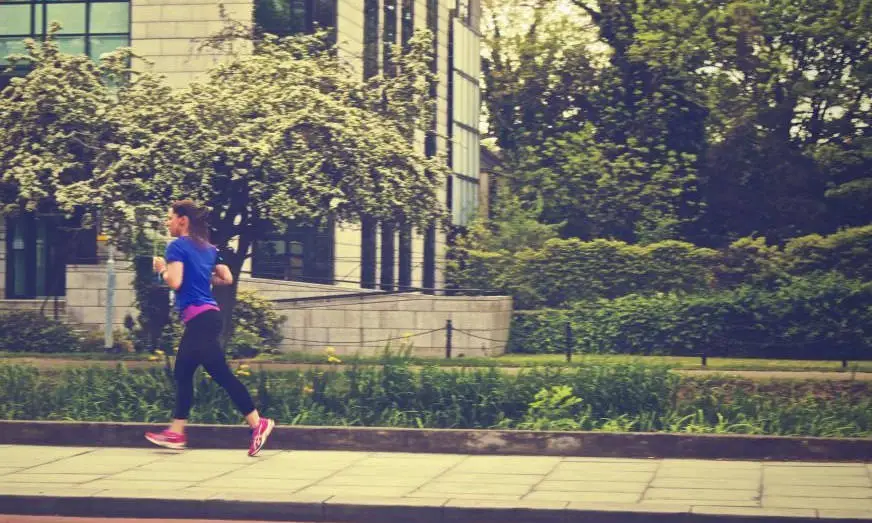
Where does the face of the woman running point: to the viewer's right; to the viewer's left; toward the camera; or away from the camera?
to the viewer's left

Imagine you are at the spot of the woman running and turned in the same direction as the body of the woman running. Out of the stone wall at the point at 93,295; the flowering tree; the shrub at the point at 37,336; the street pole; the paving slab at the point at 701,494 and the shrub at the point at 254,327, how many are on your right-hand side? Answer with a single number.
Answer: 5

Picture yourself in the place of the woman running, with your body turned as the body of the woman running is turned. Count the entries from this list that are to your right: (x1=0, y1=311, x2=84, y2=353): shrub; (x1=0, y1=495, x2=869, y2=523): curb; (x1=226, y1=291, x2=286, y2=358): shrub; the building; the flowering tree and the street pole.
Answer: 5

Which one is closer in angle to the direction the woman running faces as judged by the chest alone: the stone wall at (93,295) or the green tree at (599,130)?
the stone wall

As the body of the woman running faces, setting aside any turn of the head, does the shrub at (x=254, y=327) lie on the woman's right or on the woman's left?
on the woman's right

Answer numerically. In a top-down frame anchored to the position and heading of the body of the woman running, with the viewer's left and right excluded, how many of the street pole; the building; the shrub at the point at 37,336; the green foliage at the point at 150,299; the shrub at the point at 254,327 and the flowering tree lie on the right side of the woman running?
6

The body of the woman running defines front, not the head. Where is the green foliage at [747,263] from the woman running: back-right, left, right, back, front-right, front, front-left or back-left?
back-right

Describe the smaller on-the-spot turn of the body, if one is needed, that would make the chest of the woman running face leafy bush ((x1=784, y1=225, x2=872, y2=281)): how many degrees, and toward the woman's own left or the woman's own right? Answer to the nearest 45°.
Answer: approximately 135° to the woman's own right

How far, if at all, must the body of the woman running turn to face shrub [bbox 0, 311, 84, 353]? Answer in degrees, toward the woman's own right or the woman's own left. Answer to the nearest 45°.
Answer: approximately 90° to the woman's own right

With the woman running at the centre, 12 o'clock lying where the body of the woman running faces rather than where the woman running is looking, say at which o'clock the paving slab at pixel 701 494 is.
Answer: The paving slab is roughly at 7 o'clock from the woman running.

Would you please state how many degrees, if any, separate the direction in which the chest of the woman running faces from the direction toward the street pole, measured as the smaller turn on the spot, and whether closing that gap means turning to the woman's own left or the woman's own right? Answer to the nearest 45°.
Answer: approximately 90° to the woman's own right

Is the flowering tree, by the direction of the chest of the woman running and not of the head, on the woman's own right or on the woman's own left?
on the woman's own right

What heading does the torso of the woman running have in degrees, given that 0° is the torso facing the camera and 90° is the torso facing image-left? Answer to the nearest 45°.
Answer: approximately 90°

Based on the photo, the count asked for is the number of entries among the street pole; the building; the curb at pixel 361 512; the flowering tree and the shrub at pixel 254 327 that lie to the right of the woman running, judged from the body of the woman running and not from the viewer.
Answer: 4
